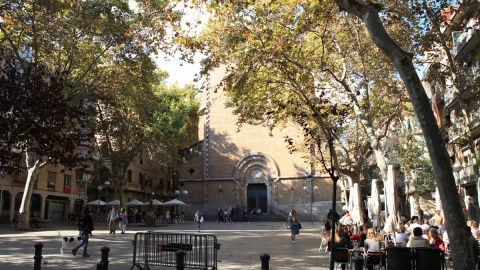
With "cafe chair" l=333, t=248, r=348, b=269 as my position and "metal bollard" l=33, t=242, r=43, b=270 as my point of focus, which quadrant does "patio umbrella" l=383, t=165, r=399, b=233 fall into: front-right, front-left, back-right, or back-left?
back-right

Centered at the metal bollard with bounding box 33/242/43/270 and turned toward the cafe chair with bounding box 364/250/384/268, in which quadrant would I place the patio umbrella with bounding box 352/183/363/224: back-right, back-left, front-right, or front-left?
front-left

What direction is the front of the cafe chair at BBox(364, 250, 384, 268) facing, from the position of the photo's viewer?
facing away from the viewer

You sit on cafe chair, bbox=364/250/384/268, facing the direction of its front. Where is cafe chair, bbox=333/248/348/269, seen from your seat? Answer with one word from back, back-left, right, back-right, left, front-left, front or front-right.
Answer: left

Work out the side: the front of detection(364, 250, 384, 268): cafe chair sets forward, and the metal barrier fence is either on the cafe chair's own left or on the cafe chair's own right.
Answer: on the cafe chair's own left

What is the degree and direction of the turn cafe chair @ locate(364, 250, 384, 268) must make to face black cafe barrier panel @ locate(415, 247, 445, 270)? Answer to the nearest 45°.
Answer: approximately 135° to its right

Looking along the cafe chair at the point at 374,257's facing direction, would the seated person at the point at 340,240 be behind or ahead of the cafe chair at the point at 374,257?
ahead

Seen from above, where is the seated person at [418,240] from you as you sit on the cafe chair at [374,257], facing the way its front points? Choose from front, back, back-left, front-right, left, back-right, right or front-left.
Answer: right

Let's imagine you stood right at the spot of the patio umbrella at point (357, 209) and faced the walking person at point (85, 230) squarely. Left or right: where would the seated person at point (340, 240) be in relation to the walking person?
left

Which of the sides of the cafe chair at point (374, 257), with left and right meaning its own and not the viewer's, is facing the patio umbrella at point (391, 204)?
front
